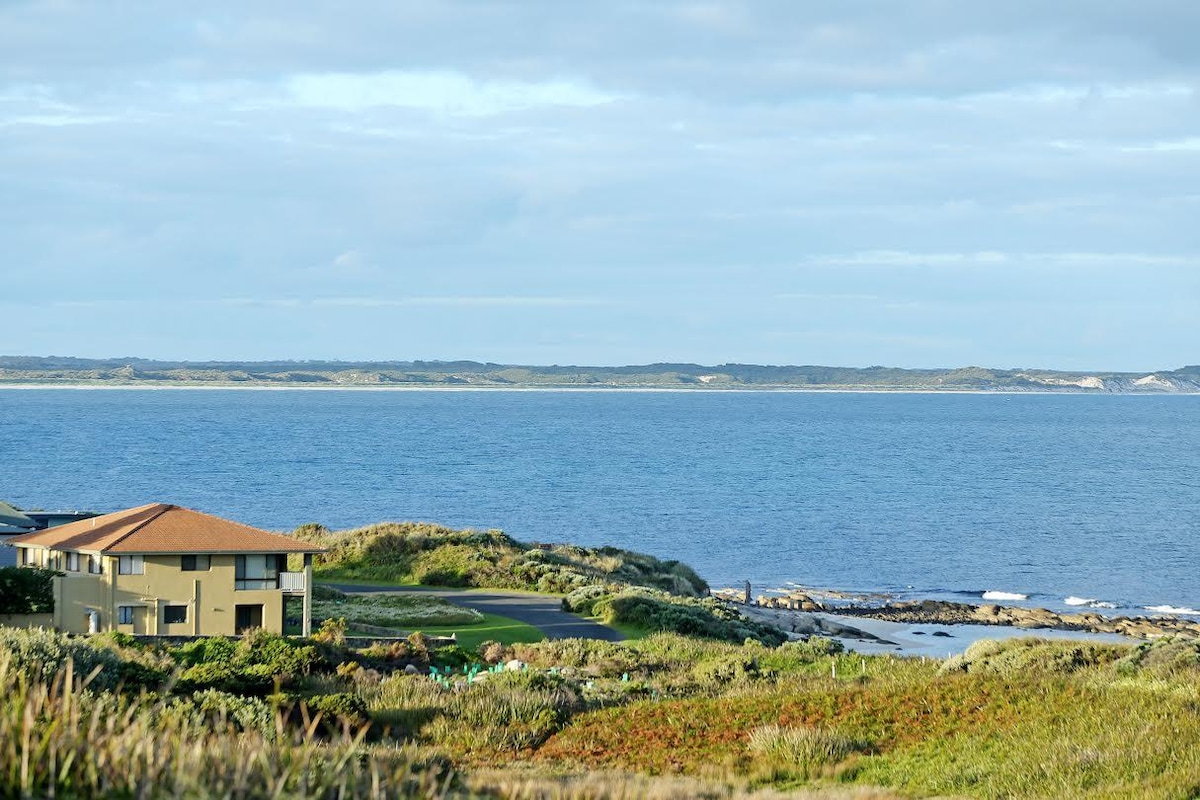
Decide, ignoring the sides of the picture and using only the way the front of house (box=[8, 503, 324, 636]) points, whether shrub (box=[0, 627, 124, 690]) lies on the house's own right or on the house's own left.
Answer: on the house's own right

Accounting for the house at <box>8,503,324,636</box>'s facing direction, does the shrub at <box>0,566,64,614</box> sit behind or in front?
behind

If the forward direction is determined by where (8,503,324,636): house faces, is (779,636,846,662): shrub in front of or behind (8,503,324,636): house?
in front

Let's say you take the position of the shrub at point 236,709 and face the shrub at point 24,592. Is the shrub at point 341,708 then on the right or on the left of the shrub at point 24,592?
right
